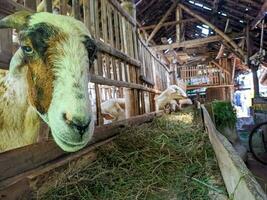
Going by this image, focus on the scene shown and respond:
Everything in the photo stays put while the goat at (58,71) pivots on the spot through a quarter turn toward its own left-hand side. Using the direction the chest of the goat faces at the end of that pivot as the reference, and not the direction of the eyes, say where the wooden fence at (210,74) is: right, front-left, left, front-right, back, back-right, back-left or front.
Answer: front

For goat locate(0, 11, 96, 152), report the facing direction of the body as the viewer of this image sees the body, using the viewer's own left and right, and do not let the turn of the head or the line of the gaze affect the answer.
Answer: facing the viewer and to the right of the viewer

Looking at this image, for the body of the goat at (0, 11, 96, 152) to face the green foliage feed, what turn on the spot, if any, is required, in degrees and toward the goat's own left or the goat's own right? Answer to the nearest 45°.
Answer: approximately 90° to the goat's own left
